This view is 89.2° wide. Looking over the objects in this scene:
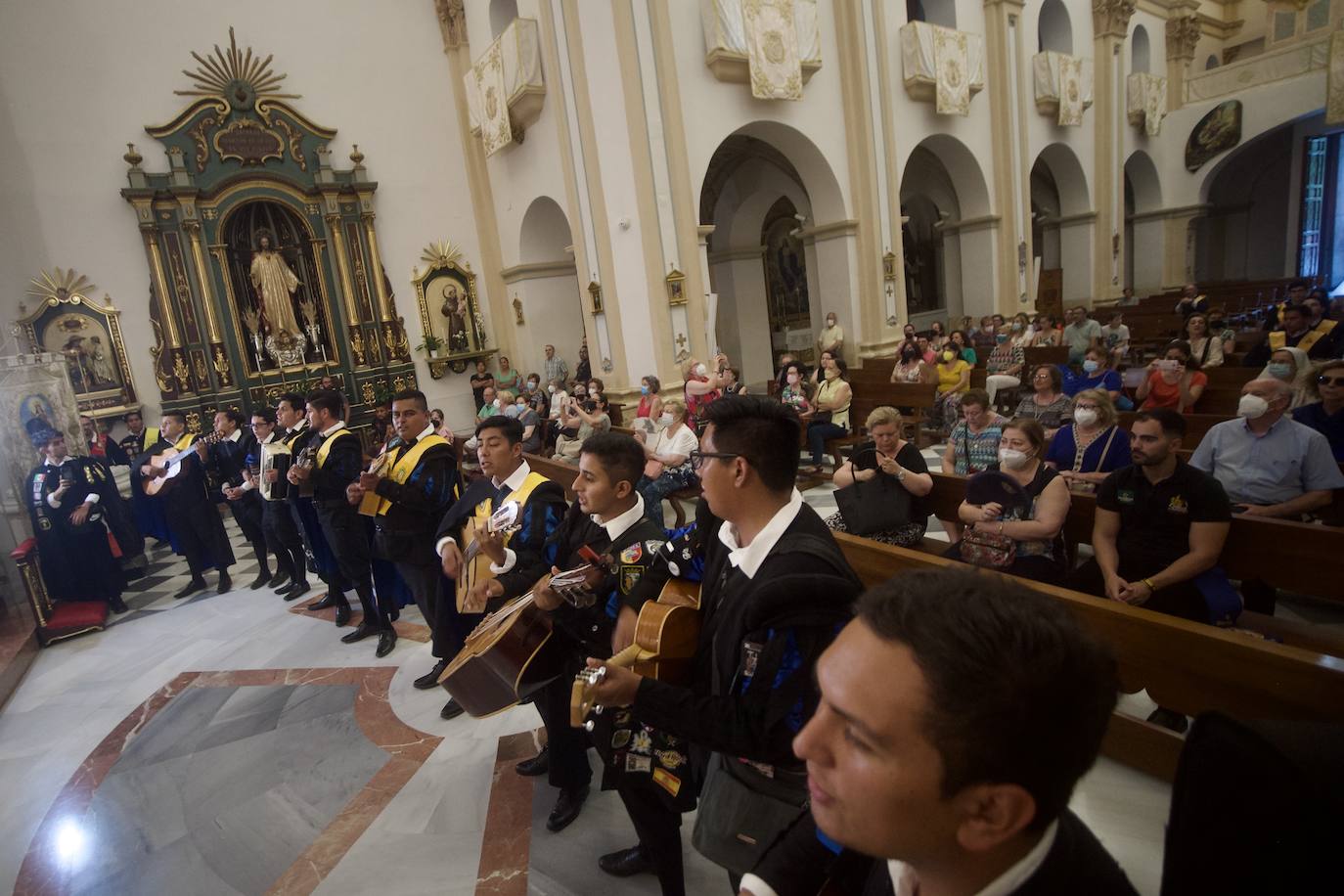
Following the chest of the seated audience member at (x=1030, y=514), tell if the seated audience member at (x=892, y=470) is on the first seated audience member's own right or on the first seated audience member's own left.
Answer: on the first seated audience member's own right

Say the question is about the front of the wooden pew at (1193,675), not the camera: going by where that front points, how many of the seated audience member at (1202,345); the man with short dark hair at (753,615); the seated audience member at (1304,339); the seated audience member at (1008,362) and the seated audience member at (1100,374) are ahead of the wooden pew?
1

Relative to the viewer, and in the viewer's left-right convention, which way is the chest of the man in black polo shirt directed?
facing the viewer and to the left of the viewer

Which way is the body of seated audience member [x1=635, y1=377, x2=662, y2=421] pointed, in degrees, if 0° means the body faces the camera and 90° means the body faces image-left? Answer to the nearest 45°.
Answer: approximately 45°

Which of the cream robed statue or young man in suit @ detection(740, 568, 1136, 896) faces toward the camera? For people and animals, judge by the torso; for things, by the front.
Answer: the cream robed statue

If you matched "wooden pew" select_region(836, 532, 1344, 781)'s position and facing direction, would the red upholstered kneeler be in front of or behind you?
in front

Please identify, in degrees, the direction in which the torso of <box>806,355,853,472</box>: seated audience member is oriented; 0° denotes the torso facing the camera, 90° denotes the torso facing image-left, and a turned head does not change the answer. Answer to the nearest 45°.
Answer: approximately 45°

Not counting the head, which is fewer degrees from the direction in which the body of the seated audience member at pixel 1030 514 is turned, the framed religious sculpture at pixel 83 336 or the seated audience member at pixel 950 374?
the framed religious sculpture

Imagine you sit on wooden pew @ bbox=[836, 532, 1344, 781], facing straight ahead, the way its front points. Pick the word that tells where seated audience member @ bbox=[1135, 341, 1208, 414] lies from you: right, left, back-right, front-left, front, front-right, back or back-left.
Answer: back-right

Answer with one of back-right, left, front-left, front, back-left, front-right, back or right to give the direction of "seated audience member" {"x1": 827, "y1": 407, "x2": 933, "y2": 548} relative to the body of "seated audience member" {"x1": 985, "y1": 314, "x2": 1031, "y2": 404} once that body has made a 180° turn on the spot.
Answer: back-right

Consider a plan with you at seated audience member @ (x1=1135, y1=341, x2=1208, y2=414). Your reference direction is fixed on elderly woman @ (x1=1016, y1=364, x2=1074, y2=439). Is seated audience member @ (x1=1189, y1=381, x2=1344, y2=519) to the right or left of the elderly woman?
left

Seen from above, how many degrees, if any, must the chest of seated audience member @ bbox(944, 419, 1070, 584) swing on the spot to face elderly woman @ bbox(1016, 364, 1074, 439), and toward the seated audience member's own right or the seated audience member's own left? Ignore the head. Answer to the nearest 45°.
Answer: approximately 135° to the seated audience member's own right

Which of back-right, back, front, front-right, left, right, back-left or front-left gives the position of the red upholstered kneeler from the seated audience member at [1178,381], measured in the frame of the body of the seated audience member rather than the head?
front

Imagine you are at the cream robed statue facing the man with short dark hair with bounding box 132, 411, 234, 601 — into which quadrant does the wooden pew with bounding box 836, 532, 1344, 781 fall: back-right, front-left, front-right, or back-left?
front-left

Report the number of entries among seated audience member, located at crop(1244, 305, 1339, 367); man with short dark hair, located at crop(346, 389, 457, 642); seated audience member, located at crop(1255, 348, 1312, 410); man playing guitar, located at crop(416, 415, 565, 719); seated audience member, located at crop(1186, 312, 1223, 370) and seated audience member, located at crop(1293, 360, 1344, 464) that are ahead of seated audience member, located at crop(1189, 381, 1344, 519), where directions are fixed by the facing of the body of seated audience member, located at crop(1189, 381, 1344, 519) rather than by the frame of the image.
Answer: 2

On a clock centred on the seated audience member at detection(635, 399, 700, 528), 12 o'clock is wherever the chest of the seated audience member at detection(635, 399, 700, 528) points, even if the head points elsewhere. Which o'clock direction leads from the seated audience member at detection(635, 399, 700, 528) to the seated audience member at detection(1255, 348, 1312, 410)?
the seated audience member at detection(1255, 348, 1312, 410) is roughly at 8 o'clock from the seated audience member at detection(635, 399, 700, 528).

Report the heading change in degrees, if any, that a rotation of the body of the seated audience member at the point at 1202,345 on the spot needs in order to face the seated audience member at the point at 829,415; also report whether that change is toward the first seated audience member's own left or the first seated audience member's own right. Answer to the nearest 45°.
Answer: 0° — they already face them

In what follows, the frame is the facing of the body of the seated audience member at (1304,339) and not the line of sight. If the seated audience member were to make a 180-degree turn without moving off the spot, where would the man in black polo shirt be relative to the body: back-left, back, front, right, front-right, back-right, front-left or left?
back-right

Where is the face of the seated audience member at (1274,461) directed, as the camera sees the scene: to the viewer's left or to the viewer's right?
to the viewer's left

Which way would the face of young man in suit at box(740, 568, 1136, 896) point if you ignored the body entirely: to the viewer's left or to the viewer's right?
to the viewer's left

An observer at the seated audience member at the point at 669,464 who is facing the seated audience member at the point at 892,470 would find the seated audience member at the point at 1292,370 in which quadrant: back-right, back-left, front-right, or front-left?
front-left
